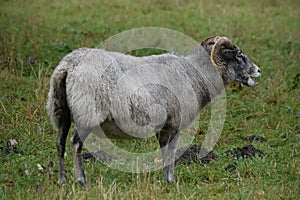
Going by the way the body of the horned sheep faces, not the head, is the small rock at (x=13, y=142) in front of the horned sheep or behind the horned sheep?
behind

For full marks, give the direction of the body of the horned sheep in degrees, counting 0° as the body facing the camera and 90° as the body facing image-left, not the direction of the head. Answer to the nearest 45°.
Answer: approximately 270°
